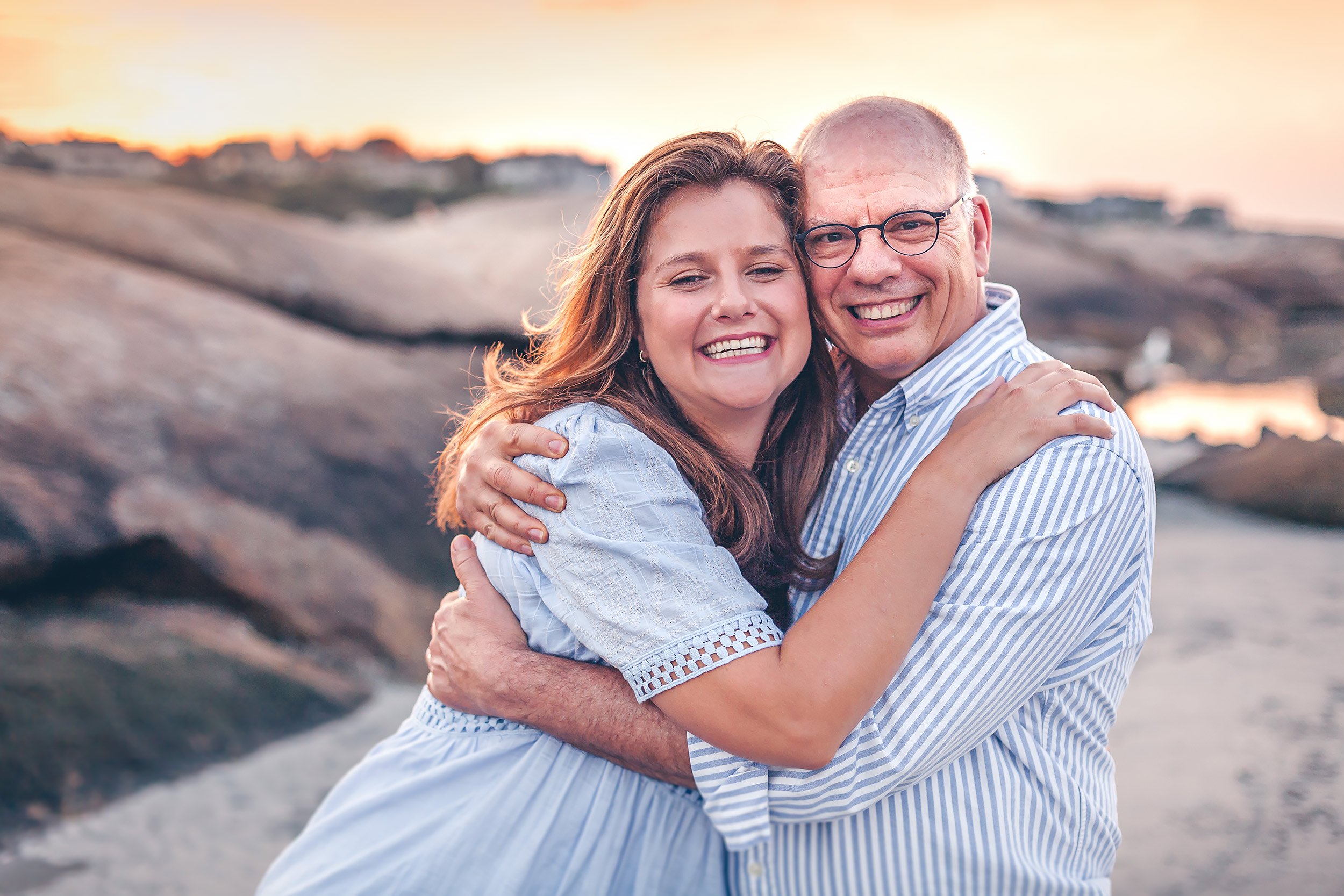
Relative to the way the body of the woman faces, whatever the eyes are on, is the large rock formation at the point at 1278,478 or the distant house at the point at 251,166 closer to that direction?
the large rock formation

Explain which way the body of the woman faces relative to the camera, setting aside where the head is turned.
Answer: to the viewer's right

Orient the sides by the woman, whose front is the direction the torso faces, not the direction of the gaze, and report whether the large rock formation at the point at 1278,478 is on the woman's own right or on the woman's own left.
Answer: on the woman's own left

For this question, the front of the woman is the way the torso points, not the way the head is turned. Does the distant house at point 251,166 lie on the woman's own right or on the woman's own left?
on the woman's own left

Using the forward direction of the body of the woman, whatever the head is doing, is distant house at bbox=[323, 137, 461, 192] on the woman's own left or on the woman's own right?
on the woman's own left

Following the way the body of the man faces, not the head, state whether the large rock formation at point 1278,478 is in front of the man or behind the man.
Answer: behind

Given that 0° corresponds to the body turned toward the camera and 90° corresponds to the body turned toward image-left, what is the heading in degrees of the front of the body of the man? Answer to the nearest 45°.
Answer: approximately 45°
